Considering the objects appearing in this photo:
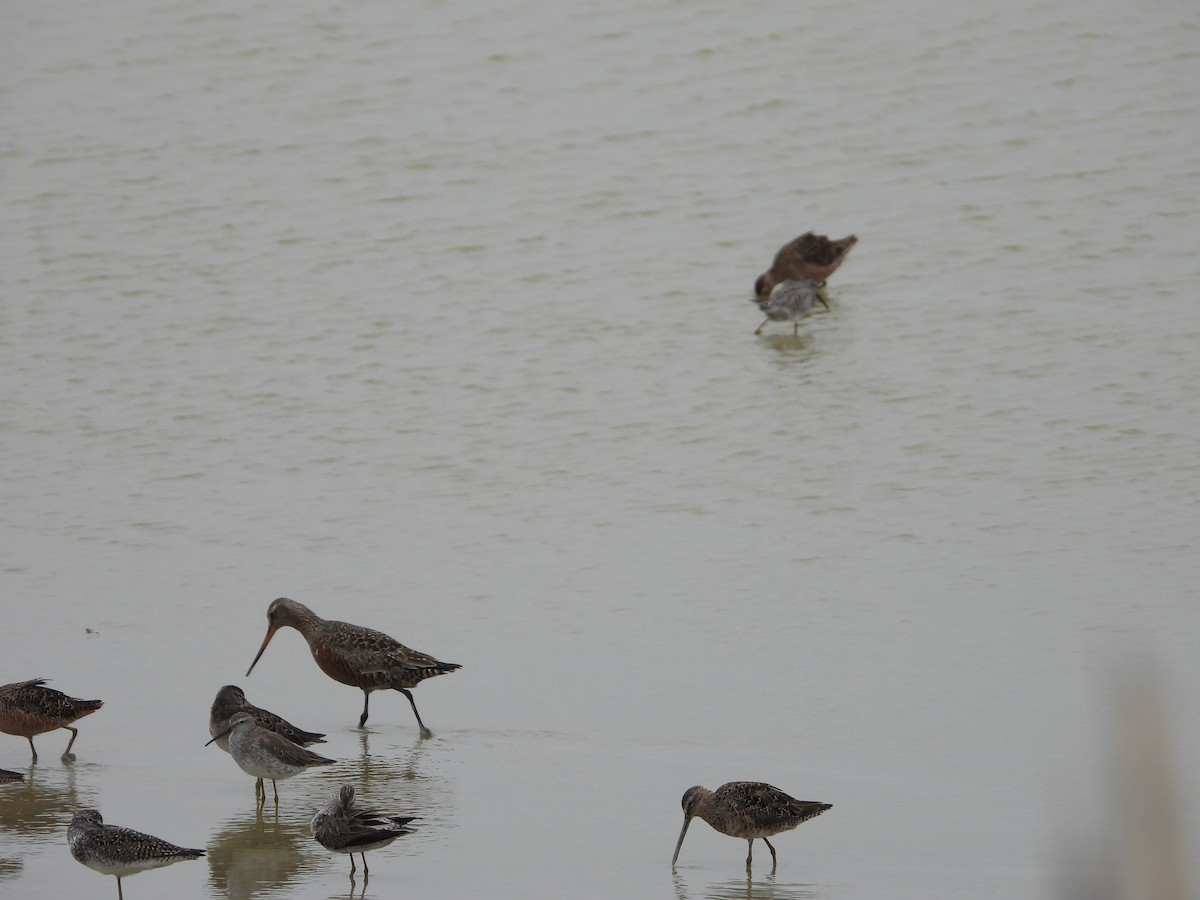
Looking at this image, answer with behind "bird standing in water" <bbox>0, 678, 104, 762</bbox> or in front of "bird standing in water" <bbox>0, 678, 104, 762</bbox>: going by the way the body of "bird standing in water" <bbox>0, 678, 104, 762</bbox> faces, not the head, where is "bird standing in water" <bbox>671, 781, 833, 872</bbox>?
behind

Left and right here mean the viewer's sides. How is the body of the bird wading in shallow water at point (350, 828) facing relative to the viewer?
facing to the left of the viewer

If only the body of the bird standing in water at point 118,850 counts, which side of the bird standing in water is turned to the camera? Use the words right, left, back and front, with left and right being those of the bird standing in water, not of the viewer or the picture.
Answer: left

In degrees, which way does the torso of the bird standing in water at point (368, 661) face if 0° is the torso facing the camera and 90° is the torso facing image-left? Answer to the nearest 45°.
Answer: approximately 90°

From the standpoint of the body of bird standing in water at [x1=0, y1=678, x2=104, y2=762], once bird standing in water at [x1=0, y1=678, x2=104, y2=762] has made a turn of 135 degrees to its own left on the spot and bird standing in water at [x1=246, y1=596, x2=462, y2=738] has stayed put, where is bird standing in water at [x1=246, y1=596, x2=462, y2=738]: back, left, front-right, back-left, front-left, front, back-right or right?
front-left

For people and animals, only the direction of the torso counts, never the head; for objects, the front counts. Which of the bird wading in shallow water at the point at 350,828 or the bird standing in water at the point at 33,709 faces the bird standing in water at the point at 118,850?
the bird wading in shallow water

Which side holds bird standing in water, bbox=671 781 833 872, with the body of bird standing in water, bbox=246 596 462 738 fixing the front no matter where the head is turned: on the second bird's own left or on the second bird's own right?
on the second bird's own left

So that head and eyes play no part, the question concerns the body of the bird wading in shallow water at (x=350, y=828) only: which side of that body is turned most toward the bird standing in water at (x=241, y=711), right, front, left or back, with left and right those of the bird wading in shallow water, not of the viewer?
right

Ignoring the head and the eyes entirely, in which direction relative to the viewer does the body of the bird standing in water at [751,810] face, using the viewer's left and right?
facing to the left of the viewer

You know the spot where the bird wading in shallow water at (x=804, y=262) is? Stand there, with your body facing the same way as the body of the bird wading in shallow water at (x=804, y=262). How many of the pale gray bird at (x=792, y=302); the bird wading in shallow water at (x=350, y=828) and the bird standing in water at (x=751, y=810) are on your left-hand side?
3

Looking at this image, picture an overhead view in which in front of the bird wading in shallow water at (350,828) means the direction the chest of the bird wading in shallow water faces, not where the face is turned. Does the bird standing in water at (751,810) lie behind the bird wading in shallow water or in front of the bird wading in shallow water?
behind

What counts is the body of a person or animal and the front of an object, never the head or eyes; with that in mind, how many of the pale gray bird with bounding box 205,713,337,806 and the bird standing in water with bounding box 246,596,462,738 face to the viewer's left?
2

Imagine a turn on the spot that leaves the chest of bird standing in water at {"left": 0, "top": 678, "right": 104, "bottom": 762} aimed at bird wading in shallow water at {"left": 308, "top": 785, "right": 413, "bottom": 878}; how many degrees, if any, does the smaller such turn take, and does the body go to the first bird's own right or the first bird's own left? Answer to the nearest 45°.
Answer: approximately 135° to the first bird's own left

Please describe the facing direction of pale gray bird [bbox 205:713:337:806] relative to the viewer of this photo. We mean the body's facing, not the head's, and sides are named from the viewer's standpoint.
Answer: facing to the left of the viewer

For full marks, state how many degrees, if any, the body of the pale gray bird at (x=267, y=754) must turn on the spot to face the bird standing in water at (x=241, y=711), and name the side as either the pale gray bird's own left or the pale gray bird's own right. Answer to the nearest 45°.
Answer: approximately 90° to the pale gray bird's own right
